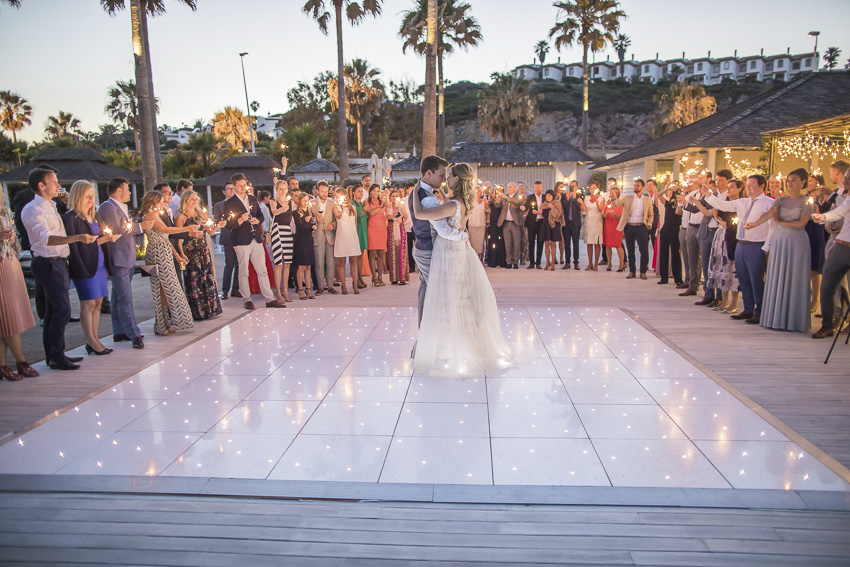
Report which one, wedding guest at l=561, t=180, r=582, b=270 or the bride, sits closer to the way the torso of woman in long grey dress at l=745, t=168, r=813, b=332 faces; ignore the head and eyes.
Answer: the bride

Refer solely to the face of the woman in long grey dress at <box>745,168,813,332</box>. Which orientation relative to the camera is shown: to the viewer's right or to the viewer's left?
to the viewer's left

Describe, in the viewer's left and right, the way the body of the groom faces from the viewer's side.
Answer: facing to the right of the viewer

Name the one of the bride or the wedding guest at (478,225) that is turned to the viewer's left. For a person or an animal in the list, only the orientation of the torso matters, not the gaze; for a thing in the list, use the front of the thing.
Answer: the bride

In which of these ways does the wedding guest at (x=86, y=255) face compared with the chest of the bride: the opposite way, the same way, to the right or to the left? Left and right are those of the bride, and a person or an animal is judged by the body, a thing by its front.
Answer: the opposite way

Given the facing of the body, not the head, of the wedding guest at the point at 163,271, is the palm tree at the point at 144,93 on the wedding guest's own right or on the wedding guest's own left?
on the wedding guest's own left

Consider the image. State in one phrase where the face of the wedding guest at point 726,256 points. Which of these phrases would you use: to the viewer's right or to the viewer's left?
to the viewer's left

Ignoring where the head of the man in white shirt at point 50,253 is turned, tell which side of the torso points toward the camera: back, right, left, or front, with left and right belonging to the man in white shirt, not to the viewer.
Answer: right

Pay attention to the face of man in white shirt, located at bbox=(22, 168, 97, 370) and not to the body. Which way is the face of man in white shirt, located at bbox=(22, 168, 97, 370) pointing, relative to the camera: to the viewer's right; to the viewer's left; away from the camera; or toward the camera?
to the viewer's right
